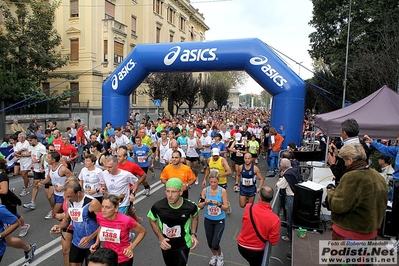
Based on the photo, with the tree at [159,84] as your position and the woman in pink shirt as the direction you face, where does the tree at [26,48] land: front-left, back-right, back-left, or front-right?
front-right

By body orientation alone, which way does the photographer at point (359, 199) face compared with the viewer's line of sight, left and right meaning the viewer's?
facing away from the viewer and to the left of the viewer

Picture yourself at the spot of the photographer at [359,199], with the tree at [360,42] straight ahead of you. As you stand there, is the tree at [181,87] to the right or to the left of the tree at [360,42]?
left

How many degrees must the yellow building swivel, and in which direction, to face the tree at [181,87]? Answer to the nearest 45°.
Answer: approximately 90° to its left

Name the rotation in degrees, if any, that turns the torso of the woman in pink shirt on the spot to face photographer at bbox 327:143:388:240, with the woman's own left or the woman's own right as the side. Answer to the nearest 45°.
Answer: approximately 135° to the woman's own left

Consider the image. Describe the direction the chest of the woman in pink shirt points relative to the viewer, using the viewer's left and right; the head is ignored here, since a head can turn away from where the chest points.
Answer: facing the viewer and to the left of the viewer

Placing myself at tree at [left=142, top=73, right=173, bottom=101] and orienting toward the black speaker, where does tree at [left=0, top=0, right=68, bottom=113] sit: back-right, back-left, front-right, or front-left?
front-right

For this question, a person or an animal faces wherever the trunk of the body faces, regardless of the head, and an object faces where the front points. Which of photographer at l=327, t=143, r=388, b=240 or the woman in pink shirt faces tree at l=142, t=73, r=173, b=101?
the photographer

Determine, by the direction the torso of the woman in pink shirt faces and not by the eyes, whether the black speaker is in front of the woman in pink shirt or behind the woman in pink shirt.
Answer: behind

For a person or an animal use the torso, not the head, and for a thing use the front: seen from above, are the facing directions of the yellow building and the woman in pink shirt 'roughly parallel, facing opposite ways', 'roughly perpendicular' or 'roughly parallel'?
roughly perpendicular

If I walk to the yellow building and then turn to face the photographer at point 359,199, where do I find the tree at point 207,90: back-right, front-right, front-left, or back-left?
back-left

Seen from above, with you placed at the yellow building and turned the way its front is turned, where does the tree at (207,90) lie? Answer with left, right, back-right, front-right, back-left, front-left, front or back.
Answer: left

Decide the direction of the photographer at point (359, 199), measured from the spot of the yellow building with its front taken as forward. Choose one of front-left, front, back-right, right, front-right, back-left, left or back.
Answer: front-right

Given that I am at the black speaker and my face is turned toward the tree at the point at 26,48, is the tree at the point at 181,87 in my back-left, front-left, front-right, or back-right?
front-right
